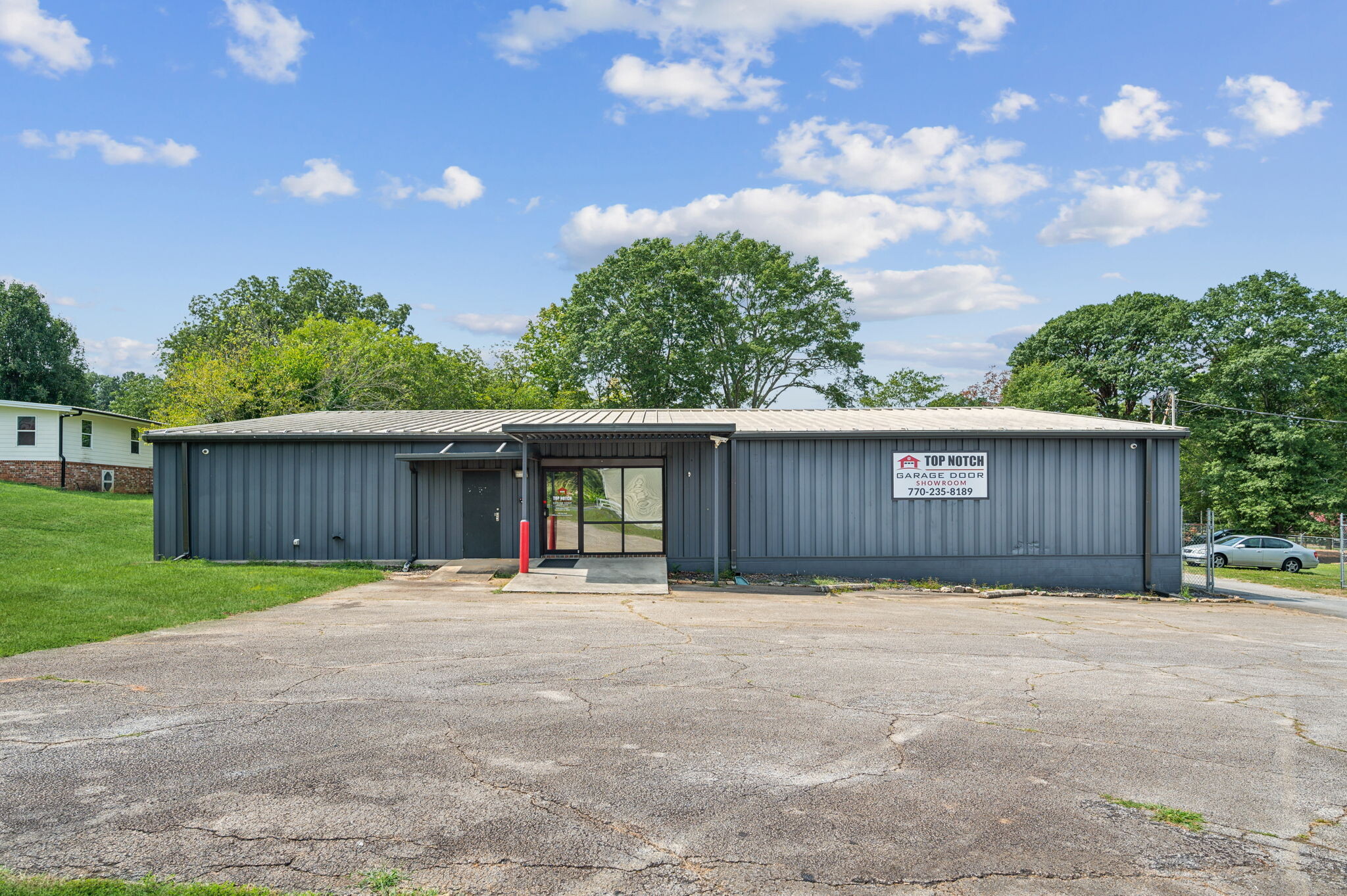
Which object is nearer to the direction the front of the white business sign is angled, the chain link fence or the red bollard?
the red bollard

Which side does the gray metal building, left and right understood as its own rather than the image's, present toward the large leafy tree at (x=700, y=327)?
back

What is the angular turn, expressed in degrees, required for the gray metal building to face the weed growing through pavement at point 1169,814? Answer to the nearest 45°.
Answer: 0° — it already faces it

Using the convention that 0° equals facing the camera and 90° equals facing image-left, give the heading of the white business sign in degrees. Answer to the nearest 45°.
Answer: approximately 0°

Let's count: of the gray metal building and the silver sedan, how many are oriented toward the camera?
1

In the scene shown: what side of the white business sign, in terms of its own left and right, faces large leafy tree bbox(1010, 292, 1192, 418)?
back
